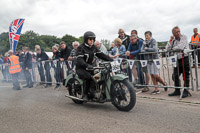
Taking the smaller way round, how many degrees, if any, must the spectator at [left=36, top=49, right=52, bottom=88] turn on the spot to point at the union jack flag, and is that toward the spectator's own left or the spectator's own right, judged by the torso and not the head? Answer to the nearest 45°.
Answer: approximately 90° to the spectator's own right

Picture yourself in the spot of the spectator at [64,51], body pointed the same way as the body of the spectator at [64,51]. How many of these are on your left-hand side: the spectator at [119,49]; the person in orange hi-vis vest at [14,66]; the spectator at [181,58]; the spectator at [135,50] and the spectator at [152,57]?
4

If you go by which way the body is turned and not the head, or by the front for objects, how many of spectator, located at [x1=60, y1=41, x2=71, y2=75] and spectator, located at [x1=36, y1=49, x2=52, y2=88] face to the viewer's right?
0

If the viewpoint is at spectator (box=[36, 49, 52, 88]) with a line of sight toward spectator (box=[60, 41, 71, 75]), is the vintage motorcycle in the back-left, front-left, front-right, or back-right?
front-right

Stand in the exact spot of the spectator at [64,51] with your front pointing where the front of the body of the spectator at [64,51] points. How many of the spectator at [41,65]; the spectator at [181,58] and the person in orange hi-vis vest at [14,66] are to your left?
1

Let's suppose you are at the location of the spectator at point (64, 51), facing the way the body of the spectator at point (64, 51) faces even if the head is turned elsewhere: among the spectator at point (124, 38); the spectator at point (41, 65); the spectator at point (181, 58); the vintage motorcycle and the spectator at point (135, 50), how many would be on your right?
1

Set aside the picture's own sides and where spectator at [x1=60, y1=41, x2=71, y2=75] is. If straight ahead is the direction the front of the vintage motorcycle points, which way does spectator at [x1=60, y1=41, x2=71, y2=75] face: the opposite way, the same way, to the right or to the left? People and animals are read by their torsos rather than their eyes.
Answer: to the right

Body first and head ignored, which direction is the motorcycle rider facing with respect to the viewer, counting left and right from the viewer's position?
facing the viewer and to the right of the viewer

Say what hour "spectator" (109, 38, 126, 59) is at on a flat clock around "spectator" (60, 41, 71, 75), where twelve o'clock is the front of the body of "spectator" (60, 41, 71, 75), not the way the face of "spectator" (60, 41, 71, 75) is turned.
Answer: "spectator" (109, 38, 126, 59) is roughly at 9 o'clock from "spectator" (60, 41, 71, 75).

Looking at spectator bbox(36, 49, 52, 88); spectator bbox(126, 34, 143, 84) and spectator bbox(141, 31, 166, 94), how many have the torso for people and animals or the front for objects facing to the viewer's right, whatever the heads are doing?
0

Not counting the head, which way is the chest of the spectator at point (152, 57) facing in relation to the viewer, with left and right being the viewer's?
facing the viewer and to the left of the viewer

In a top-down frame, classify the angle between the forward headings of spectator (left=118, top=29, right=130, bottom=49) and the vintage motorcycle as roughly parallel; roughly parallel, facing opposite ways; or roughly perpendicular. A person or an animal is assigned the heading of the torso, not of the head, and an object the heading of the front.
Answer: roughly perpendicular
